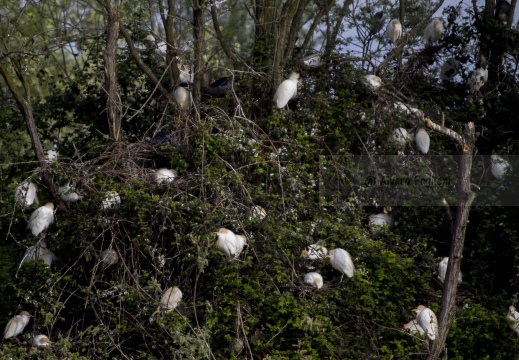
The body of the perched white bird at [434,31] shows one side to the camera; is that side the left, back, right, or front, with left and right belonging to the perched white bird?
right

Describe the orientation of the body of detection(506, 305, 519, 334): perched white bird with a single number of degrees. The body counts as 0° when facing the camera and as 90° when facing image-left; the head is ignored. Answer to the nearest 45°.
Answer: approximately 90°

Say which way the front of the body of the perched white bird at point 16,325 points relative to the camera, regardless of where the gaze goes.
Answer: to the viewer's right

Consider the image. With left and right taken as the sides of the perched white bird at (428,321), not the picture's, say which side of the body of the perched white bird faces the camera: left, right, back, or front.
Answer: left

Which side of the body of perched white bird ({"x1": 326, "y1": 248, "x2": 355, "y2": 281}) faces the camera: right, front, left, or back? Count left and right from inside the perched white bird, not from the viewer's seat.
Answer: left

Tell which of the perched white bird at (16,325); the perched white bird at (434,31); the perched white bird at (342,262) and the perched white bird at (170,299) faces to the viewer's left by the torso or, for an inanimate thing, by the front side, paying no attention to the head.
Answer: the perched white bird at (342,262)

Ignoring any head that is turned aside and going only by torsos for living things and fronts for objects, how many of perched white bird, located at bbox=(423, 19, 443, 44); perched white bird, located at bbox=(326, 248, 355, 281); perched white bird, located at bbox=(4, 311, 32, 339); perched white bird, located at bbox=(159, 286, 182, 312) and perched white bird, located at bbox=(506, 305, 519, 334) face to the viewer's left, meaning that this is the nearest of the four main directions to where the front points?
2

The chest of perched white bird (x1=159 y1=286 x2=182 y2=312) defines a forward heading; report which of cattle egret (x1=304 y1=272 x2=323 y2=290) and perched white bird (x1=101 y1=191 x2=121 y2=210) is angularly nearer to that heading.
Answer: the cattle egret
